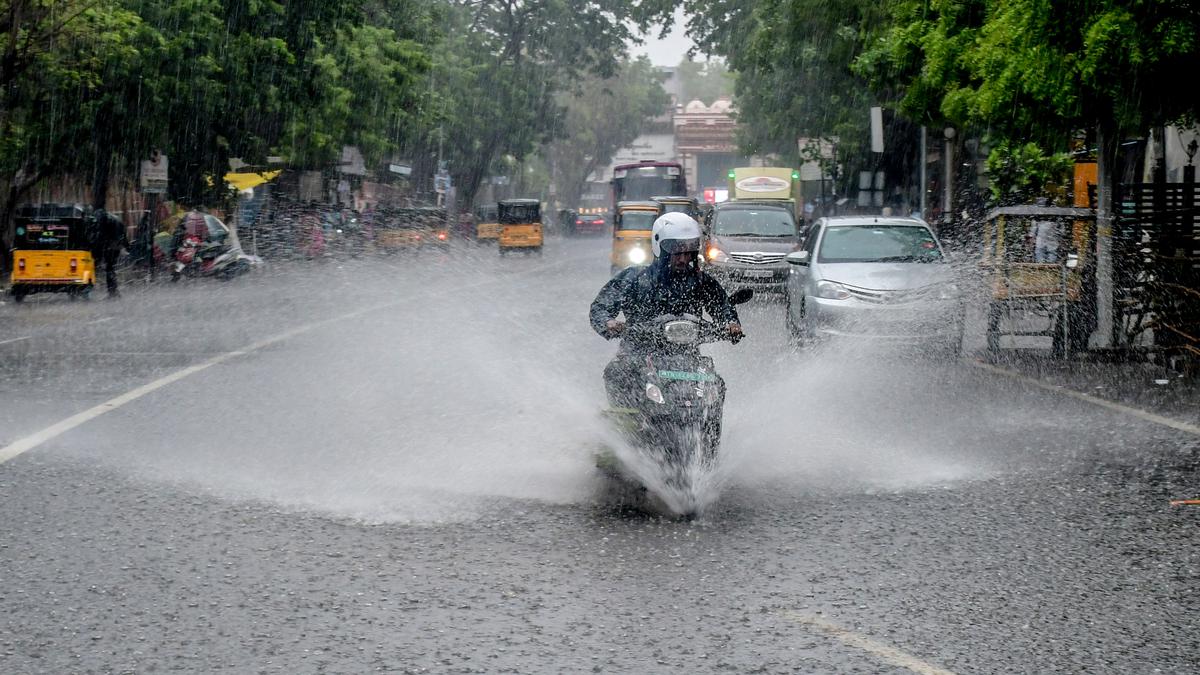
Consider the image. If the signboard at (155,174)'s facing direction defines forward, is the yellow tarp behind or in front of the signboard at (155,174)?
behind

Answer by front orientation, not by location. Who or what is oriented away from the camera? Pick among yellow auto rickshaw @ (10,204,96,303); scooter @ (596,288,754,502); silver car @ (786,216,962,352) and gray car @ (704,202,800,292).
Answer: the yellow auto rickshaw

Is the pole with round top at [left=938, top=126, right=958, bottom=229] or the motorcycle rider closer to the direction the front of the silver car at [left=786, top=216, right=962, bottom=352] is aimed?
the motorcycle rider

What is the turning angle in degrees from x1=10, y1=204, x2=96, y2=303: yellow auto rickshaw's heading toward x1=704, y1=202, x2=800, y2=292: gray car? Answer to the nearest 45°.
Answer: approximately 90° to its right

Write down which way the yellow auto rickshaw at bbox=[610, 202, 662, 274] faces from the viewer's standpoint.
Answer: facing the viewer

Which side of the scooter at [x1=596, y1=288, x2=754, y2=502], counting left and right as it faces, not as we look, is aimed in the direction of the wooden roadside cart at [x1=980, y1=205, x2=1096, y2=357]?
back

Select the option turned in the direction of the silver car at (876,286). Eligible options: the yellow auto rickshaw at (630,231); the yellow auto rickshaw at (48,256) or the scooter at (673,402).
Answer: the yellow auto rickshaw at (630,231)

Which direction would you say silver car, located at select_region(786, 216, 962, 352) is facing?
toward the camera

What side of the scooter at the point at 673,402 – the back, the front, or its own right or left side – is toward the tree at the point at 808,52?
back

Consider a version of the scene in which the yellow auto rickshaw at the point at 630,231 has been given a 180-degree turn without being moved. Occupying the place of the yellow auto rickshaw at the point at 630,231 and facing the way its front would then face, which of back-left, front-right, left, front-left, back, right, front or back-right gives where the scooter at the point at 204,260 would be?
left

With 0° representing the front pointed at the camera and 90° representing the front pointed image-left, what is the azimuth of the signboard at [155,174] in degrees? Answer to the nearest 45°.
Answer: approximately 0°

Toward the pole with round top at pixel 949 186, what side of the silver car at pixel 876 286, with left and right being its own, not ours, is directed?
back

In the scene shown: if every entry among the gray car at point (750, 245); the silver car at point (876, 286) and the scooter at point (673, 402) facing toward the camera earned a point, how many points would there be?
3

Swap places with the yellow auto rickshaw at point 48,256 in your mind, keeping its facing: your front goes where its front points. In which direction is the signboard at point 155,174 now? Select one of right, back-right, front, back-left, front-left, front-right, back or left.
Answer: front

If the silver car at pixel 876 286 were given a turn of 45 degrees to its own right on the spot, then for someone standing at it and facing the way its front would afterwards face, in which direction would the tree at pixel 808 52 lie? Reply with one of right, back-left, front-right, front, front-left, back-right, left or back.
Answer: back-right
